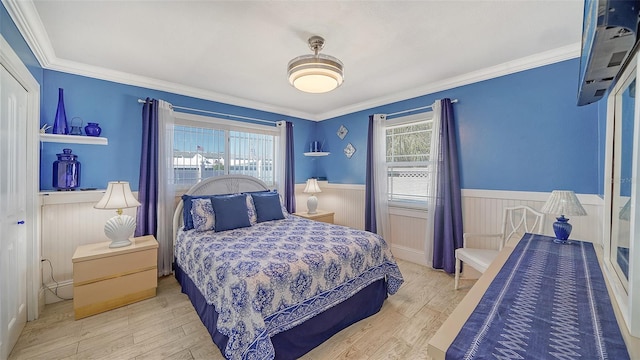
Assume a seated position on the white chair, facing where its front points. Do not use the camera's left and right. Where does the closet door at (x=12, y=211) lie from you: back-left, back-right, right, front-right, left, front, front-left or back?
front

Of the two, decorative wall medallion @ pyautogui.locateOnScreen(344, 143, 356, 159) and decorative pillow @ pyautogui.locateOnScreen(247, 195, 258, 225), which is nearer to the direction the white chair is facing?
the decorative pillow

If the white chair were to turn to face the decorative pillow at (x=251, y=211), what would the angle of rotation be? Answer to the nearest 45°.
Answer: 0° — it already faces it

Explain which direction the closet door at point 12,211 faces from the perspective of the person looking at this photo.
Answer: facing to the right of the viewer

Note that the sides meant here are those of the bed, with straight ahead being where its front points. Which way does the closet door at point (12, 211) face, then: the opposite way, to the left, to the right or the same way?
to the left

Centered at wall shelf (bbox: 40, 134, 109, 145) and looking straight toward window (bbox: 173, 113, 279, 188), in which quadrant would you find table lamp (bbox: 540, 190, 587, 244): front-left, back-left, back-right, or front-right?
front-right

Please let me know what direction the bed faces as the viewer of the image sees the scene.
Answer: facing the viewer and to the right of the viewer

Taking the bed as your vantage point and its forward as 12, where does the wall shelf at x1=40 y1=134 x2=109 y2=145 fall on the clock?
The wall shelf is roughly at 5 o'clock from the bed.

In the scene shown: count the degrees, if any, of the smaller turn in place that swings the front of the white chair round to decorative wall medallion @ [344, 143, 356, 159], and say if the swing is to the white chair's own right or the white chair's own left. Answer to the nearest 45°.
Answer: approximately 45° to the white chair's own right

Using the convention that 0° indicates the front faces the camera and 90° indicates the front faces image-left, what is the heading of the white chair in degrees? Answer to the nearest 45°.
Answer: approximately 45°

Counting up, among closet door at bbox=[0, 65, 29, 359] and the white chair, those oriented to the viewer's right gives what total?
1

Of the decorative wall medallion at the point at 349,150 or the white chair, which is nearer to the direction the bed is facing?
the white chair

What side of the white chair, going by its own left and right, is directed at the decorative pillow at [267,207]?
front
